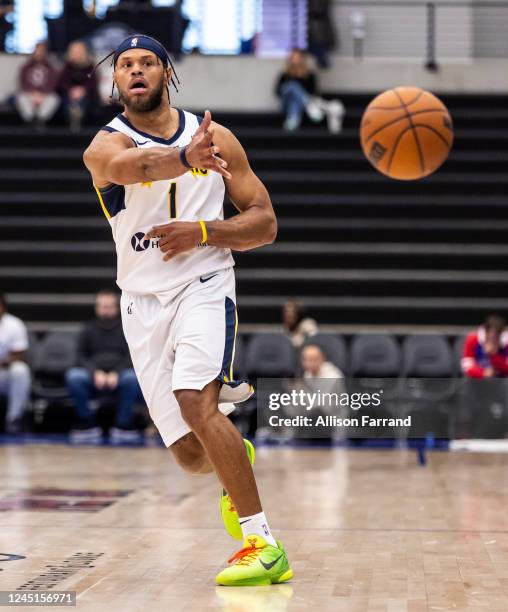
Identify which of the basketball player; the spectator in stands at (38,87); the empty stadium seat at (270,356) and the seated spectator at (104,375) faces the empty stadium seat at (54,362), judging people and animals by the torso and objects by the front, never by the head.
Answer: the spectator in stands

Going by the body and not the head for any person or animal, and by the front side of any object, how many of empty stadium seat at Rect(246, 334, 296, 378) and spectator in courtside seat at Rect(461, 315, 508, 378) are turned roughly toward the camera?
2

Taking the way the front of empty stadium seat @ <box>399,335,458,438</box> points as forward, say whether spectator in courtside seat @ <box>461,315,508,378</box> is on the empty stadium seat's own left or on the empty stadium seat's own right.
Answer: on the empty stadium seat's own left

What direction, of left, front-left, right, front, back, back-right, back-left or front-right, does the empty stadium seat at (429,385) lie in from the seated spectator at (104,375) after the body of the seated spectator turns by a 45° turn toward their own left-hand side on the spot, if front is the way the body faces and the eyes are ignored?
front-left

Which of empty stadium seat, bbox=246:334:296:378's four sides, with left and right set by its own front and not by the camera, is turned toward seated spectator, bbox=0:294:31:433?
right

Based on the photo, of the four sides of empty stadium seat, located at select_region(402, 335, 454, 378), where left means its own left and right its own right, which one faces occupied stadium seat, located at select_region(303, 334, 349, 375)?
right

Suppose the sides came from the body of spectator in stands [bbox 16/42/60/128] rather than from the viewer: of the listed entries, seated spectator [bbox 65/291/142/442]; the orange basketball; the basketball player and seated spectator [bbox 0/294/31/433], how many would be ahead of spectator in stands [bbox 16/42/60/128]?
4
